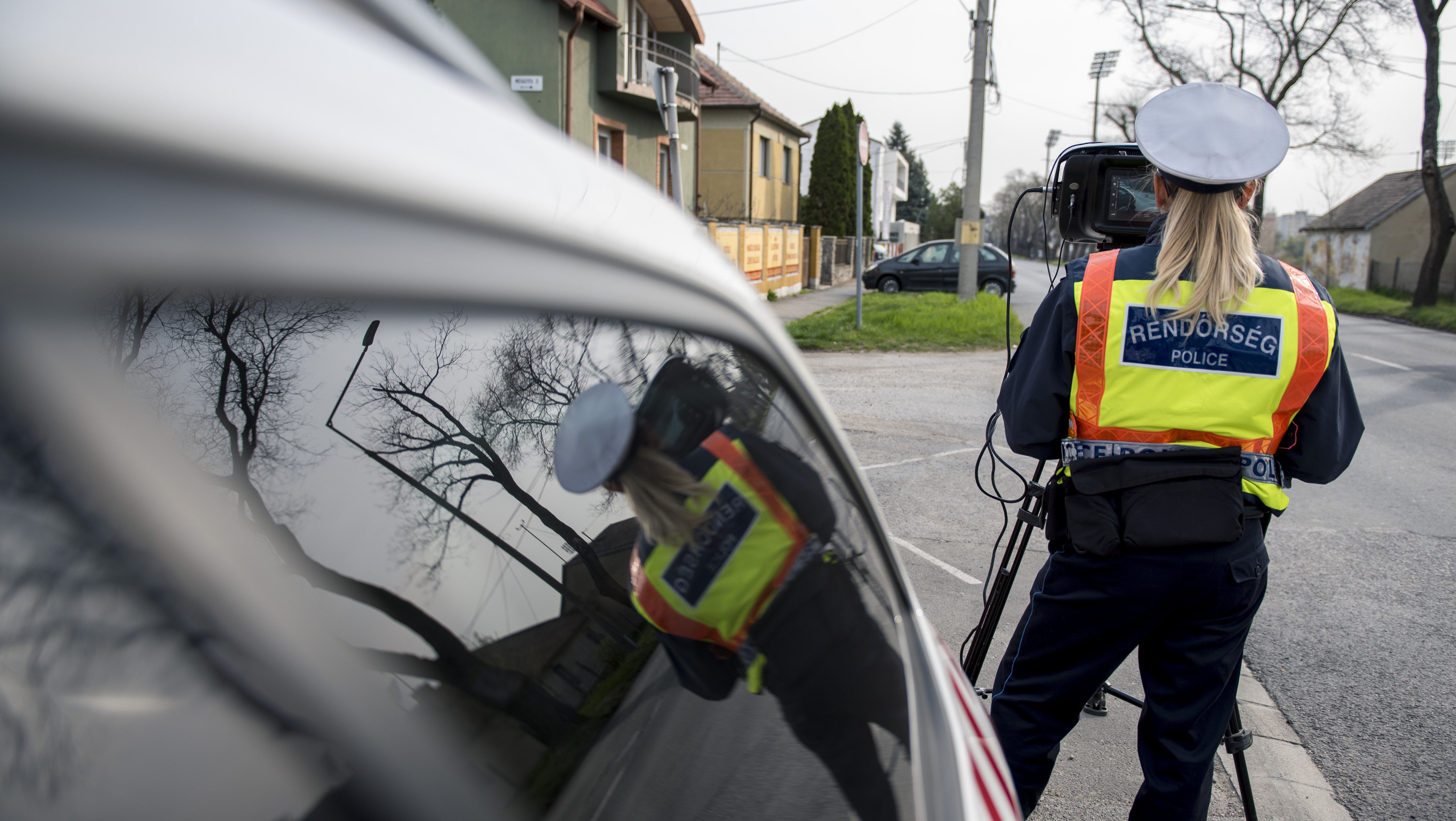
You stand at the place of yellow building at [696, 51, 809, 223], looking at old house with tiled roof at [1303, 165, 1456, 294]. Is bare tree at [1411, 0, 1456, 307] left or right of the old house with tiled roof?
right

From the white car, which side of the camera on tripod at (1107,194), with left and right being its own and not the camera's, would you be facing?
back

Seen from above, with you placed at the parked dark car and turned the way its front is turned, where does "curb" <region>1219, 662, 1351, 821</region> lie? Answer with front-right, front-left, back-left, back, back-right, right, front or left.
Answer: left

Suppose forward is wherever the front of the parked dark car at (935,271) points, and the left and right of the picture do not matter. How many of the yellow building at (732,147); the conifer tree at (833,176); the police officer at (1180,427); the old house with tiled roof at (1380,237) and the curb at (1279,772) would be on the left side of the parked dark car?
2

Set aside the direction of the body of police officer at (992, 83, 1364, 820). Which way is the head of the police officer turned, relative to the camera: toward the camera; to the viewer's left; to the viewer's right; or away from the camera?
away from the camera

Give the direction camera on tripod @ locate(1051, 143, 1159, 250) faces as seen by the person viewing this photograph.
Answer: facing away from the viewer

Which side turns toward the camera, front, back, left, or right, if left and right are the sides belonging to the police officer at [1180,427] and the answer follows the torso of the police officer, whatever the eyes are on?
back

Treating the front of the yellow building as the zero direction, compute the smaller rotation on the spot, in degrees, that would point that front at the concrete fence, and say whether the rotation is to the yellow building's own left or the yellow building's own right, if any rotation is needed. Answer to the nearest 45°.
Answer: approximately 45° to the yellow building's own right

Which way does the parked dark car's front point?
to the viewer's left

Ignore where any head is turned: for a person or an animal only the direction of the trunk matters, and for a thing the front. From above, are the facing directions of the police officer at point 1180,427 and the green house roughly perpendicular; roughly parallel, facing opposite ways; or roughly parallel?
roughly perpendicular

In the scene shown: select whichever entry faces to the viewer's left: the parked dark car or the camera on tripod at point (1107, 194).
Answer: the parked dark car

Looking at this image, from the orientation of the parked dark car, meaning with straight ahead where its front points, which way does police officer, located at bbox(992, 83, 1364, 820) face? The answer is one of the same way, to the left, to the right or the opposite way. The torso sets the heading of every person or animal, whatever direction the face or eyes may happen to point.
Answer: to the right

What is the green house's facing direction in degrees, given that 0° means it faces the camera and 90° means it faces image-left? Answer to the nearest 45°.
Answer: approximately 315°
